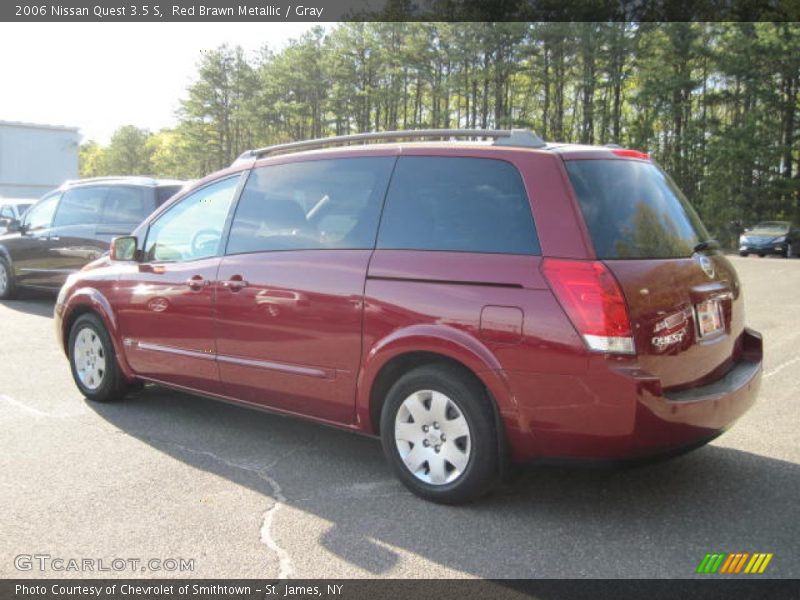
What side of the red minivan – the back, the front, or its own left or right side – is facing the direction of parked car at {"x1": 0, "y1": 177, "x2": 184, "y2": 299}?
front

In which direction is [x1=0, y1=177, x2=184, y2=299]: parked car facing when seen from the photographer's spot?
facing away from the viewer and to the left of the viewer

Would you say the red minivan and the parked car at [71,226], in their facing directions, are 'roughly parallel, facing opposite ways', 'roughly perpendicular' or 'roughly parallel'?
roughly parallel

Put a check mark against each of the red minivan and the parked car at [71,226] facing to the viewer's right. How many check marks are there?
0

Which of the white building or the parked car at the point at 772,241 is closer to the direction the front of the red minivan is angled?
the white building

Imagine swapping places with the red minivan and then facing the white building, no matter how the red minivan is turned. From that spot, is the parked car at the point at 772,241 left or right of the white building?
right

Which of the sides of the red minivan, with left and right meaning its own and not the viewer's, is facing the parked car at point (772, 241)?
right

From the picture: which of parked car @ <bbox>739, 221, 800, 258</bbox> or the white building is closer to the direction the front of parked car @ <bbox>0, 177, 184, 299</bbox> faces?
the white building

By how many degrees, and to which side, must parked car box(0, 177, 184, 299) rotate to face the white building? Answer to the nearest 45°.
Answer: approximately 45° to its right

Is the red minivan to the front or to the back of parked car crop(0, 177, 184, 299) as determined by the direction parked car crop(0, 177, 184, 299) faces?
to the back

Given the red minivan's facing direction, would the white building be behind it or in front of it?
in front

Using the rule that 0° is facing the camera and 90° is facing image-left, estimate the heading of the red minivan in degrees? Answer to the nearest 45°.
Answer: approximately 135°

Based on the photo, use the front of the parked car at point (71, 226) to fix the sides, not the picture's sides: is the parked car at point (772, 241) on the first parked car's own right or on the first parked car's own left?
on the first parked car's own right
